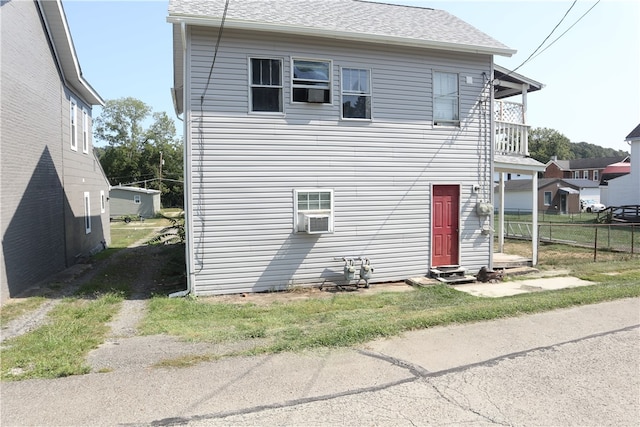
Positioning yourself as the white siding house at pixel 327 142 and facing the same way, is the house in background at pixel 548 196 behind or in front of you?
behind

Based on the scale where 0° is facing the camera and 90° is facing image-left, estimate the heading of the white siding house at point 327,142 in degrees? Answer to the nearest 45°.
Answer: approximately 0°

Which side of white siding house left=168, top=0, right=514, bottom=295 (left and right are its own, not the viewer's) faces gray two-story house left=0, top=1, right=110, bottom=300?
right

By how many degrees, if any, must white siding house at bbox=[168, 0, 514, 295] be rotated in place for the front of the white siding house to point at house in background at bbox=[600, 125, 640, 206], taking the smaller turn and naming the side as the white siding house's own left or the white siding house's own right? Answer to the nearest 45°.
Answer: approximately 135° to the white siding house's own left

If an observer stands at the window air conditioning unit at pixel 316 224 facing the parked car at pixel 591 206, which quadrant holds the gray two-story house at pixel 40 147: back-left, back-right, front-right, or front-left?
back-left

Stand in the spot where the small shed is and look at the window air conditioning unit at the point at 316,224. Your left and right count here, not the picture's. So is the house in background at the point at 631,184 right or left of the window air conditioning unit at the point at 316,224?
left
